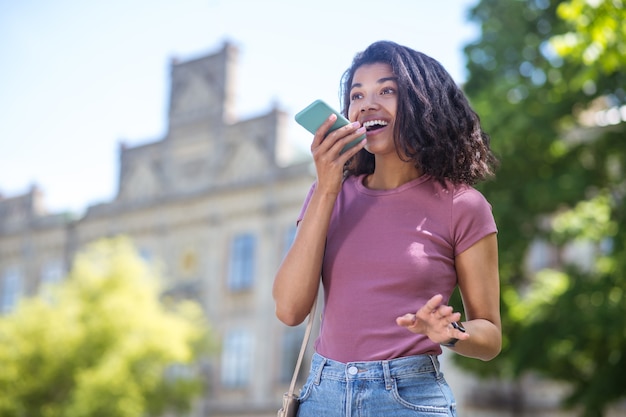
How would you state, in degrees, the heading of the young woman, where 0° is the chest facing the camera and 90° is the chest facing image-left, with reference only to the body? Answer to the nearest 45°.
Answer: approximately 45°

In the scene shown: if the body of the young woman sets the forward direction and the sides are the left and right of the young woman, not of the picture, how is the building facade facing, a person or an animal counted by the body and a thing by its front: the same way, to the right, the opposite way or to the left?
the same way

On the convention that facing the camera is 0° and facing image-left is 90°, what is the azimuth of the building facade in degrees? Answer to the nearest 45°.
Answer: approximately 45°

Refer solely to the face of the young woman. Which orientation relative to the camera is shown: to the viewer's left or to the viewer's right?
to the viewer's left

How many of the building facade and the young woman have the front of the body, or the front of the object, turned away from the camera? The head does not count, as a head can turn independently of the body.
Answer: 0

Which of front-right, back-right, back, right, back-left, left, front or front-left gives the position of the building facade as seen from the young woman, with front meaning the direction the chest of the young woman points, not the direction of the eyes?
back-right

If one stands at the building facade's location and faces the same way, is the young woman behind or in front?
in front
